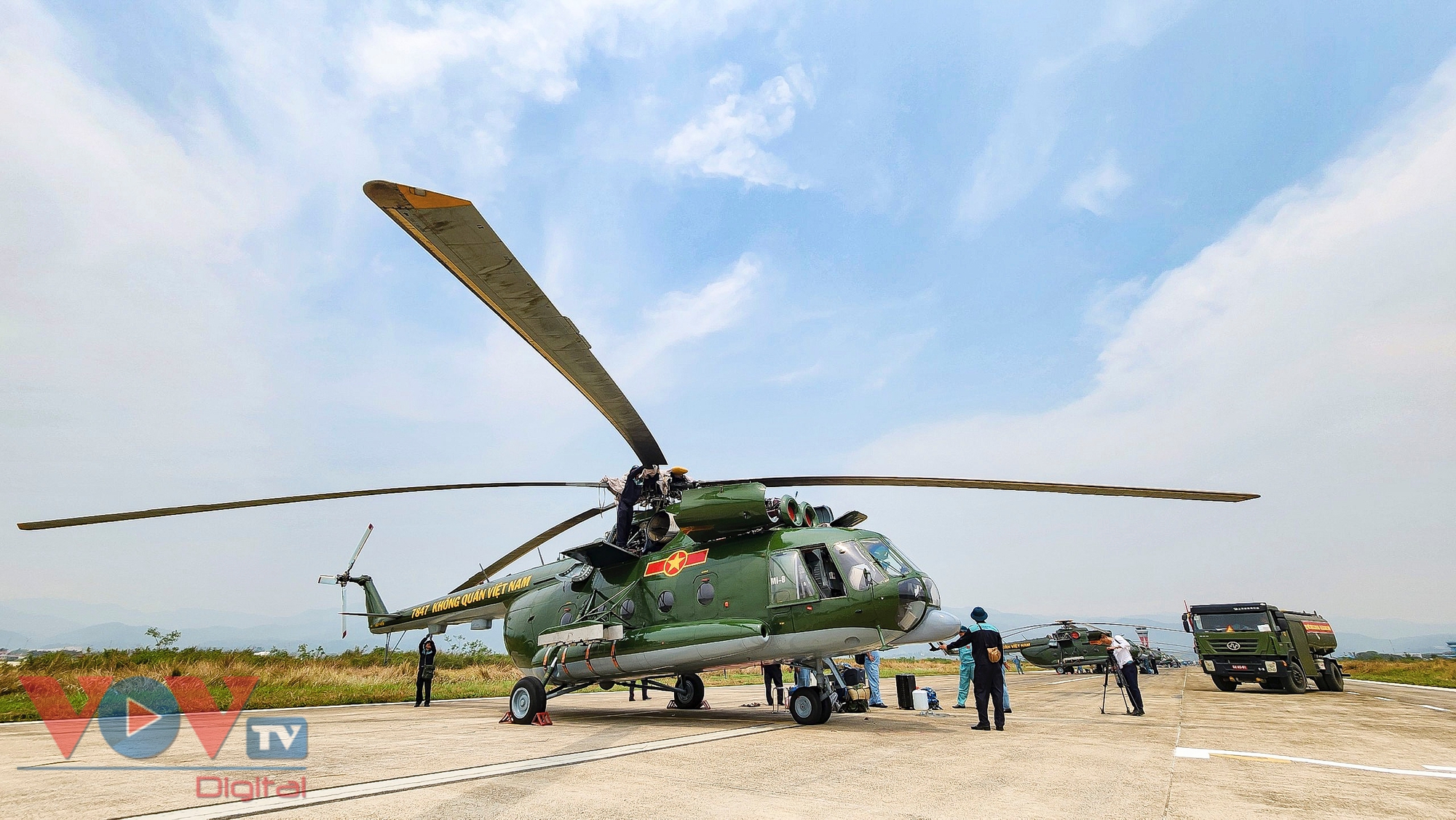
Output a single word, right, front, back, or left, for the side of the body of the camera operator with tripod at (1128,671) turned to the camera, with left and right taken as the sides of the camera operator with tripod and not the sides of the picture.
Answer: left

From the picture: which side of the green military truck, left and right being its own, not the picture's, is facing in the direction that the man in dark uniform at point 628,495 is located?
front

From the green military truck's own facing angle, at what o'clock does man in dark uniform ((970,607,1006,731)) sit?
The man in dark uniform is roughly at 11 o'clock from the green military truck.

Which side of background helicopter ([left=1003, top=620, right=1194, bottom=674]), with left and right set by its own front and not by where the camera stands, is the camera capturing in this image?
right

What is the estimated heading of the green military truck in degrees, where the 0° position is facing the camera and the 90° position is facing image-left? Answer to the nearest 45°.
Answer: approximately 45°

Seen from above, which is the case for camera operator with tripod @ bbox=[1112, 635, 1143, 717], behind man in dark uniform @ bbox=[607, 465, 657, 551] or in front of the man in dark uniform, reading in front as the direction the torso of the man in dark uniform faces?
in front

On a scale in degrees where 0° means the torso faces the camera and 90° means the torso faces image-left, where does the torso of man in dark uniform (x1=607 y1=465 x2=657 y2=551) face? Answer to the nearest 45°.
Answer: approximately 270°

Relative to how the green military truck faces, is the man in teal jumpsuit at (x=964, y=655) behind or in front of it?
in front

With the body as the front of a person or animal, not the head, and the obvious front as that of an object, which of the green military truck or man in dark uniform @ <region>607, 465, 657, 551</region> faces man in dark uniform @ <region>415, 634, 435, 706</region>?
the green military truck

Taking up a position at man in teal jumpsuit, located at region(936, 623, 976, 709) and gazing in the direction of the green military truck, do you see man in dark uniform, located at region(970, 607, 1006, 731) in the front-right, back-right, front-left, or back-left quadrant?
back-right
